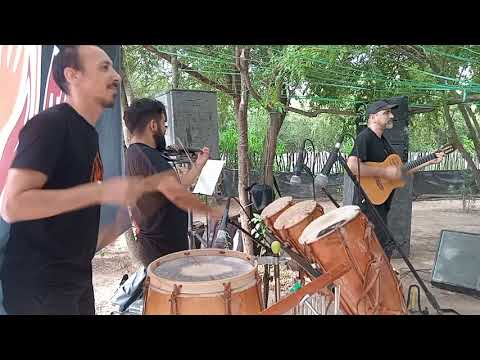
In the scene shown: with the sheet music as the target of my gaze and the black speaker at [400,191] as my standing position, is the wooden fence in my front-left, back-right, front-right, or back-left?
back-right

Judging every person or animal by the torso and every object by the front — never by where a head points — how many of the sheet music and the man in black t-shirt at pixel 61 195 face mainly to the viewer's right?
1

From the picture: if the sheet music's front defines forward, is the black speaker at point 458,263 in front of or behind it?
behind

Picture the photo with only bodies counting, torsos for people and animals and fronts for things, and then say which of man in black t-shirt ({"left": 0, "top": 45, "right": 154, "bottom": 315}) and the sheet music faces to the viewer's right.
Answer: the man in black t-shirt

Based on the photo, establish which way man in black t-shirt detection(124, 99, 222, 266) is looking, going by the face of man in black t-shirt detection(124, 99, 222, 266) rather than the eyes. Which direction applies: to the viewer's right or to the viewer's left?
to the viewer's right

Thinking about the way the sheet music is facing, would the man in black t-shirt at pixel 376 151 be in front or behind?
behind

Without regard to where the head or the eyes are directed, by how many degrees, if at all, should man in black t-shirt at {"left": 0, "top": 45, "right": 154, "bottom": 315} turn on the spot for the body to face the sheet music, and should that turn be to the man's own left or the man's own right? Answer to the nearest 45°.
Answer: approximately 45° to the man's own left

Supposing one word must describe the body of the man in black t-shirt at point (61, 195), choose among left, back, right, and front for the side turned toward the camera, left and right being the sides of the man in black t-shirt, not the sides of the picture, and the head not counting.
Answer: right

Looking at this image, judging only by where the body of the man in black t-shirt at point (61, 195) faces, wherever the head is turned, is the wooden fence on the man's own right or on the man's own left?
on the man's own left

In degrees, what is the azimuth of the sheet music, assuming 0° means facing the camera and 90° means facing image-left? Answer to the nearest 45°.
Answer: approximately 45°
